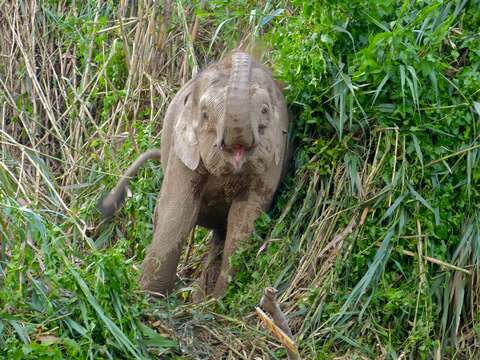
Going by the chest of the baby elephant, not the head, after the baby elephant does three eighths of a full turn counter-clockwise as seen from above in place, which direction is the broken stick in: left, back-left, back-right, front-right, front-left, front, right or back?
back-right

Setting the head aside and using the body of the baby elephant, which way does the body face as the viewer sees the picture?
toward the camera
